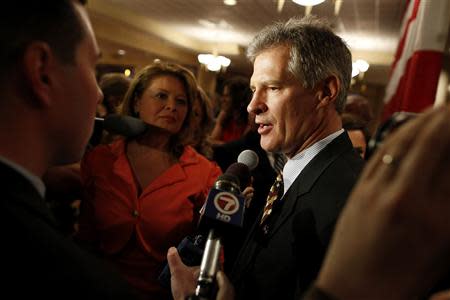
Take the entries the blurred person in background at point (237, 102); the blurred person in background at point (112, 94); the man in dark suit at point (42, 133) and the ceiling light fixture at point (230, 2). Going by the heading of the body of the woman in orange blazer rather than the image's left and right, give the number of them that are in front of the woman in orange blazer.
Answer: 1

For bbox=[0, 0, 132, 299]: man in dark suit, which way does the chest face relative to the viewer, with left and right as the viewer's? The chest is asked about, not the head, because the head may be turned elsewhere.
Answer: facing away from the viewer and to the right of the viewer

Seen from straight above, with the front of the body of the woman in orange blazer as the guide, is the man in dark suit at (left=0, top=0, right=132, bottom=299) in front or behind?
in front

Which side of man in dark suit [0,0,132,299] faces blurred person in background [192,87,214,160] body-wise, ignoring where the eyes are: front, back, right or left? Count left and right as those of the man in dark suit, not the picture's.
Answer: front

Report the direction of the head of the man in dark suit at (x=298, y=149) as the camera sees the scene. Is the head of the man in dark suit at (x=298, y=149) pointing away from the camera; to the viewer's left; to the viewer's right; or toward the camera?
to the viewer's left

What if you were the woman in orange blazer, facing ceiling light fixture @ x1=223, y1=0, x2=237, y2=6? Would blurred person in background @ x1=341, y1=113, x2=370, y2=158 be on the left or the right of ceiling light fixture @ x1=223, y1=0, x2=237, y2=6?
right

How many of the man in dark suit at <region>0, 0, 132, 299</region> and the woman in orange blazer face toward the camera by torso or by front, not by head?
1

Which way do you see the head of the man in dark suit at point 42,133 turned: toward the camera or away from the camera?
away from the camera

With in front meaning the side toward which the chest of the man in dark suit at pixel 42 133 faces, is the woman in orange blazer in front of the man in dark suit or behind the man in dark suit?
in front

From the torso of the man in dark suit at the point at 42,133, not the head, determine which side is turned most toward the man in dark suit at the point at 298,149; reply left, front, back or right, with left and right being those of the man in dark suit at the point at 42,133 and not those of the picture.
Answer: front

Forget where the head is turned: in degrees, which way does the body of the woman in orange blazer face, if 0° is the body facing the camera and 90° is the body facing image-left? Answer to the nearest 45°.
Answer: approximately 0°
